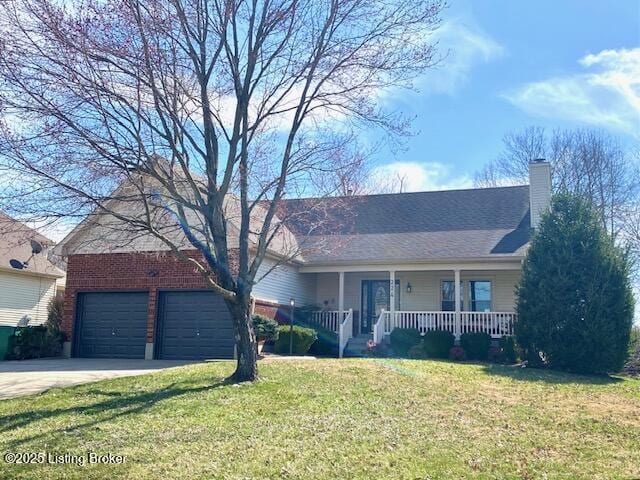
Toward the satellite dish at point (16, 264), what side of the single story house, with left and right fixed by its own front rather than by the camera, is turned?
right

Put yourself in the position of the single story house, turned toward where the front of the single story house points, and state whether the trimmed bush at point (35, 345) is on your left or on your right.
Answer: on your right

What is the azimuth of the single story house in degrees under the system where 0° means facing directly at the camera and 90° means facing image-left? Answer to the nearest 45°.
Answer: approximately 0°

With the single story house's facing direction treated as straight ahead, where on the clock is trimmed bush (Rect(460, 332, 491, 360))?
The trimmed bush is roughly at 10 o'clock from the single story house.

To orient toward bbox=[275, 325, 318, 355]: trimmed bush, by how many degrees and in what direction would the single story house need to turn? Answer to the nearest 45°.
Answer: approximately 45° to its right

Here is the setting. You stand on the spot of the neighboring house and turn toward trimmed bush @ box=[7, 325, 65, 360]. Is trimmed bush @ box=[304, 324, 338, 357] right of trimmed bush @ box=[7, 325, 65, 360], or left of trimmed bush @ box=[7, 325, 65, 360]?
left

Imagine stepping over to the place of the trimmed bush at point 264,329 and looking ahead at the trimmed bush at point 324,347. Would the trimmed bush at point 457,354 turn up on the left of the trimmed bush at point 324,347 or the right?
right

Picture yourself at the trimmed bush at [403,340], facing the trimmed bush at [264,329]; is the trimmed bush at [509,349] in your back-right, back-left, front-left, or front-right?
back-left
